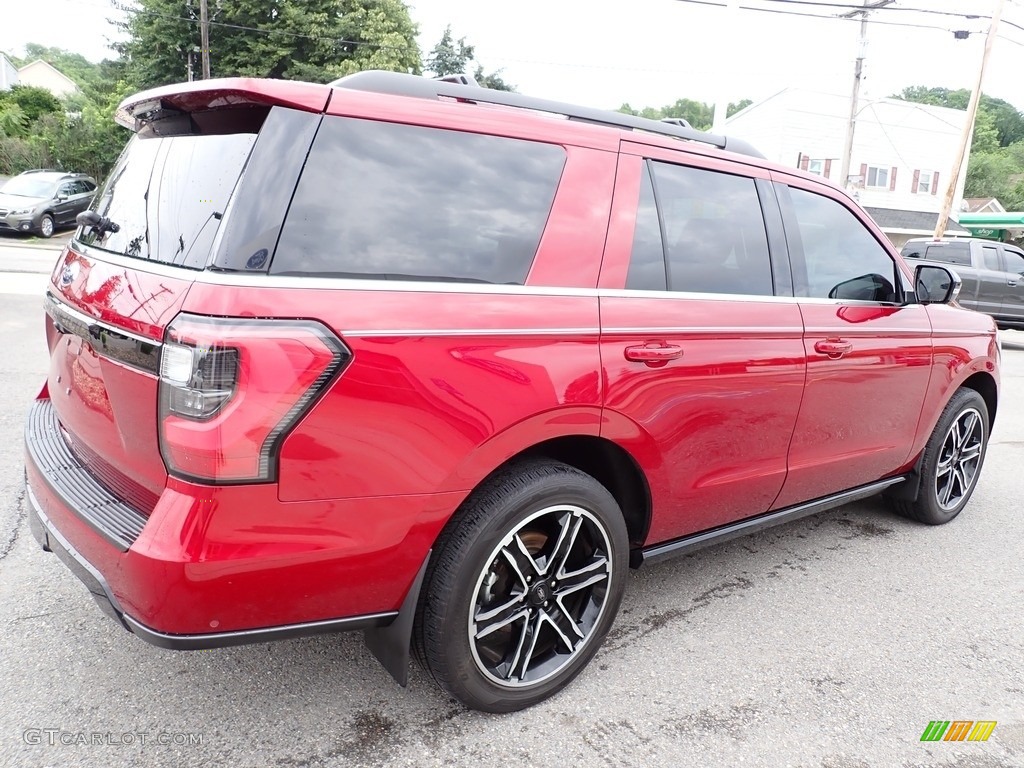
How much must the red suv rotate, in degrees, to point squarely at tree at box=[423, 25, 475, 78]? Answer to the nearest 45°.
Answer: approximately 45° to its left

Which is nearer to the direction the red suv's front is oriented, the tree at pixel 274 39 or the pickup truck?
the pickup truck

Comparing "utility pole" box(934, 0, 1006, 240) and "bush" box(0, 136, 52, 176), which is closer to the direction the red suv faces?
the utility pole

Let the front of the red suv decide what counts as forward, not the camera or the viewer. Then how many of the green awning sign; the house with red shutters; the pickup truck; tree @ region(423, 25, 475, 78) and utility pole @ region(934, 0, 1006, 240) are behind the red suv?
0

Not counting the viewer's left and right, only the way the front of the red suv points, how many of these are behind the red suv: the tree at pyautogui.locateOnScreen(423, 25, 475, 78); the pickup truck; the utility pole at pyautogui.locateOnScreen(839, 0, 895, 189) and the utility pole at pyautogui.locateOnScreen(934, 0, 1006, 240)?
0

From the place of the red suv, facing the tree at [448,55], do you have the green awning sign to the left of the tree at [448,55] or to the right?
right

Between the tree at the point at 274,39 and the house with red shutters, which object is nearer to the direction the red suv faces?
the house with red shutters

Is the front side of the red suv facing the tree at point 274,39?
no

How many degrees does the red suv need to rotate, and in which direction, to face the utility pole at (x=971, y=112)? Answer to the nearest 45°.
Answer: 0° — it already faces it

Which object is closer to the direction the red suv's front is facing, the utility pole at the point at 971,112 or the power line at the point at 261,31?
the utility pole

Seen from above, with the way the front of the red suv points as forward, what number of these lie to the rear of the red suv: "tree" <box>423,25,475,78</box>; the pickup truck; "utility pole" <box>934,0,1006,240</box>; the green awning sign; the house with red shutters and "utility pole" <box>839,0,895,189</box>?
0

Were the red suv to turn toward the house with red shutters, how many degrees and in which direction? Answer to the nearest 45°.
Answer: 0° — it already faces it

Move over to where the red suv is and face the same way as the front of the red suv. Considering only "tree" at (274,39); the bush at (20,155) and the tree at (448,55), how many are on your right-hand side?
0

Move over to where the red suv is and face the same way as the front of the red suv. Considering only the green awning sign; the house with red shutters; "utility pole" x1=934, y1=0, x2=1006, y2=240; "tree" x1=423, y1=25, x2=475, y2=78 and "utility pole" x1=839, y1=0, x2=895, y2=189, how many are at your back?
0

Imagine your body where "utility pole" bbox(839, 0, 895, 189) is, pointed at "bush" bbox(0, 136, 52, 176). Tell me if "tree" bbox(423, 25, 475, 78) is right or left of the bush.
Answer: right

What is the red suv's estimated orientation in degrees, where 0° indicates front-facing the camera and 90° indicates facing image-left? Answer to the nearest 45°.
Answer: approximately 225°

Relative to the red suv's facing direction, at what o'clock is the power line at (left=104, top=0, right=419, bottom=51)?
The power line is roughly at 10 o'clock from the red suv.

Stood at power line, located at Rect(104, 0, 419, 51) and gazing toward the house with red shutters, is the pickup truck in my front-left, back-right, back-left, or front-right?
front-right
